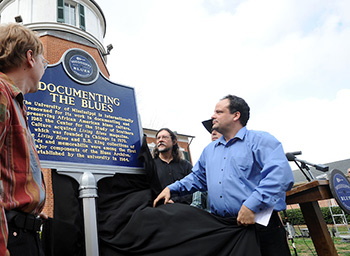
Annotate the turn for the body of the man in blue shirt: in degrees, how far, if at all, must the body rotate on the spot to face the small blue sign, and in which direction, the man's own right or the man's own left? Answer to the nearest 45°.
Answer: approximately 180°

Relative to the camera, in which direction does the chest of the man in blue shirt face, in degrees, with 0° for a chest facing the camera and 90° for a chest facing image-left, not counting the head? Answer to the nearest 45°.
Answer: approximately 45°

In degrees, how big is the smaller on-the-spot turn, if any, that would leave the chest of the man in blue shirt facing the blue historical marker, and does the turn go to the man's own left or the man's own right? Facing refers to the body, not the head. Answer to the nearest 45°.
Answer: approximately 45° to the man's own right

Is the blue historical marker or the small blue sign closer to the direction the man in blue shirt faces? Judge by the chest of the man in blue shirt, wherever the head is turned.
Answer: the blue historical marker

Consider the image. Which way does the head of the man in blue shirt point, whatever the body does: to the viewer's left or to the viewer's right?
to the viewer's left
